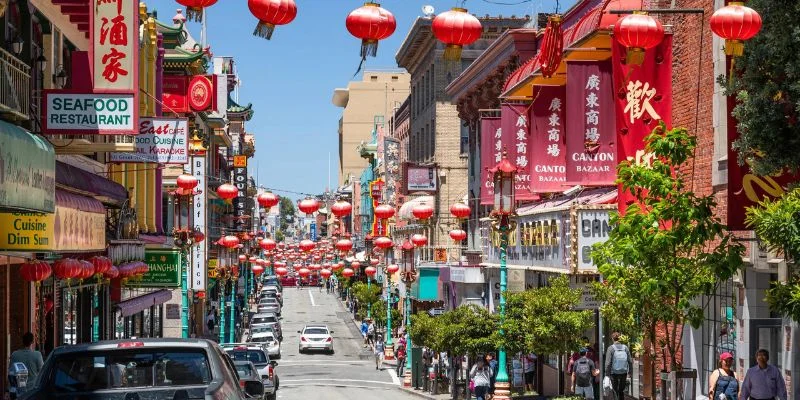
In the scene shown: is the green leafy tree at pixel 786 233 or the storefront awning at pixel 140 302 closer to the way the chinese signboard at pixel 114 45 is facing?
the green leafy tree

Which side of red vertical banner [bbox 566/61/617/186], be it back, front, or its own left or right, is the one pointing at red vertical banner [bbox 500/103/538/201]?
back

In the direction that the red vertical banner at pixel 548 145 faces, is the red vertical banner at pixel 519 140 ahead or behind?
behind

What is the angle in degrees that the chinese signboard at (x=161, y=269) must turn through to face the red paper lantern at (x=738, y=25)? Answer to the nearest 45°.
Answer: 0° — it already faces it

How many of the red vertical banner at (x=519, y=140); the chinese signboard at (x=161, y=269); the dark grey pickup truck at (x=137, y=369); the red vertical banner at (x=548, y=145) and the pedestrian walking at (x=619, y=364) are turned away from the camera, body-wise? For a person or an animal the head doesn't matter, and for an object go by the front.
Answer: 2

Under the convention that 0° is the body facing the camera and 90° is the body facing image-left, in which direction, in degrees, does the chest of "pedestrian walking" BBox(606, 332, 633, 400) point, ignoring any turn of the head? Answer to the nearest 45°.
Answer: approximately 180°

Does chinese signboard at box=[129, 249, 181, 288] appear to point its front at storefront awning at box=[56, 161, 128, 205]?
yes
